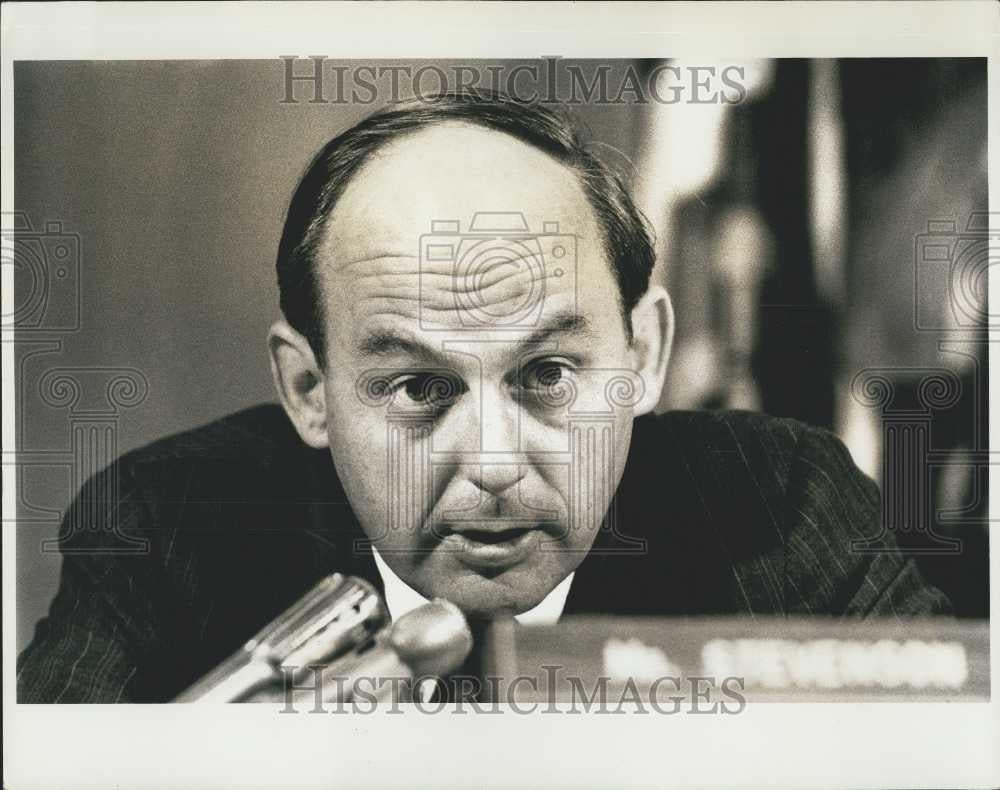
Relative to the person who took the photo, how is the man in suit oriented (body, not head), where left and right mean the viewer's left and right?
facing the viewer

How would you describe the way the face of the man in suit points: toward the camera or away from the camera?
toward the camera
